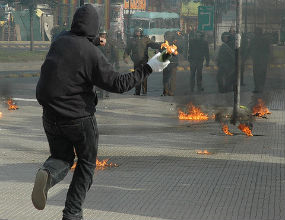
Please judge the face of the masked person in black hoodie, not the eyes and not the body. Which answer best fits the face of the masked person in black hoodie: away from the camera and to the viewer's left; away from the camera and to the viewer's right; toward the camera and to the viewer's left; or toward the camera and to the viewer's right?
away from the camera and to the viewer's right

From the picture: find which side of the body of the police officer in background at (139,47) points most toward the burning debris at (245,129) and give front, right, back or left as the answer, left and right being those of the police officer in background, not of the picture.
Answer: front

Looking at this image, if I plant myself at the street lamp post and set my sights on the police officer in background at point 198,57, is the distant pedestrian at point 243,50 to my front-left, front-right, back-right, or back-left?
front-right

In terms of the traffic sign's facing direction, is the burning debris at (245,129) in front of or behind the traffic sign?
in front

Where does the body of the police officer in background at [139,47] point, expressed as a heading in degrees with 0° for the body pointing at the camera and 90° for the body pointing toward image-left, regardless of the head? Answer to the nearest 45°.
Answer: approximately 0°

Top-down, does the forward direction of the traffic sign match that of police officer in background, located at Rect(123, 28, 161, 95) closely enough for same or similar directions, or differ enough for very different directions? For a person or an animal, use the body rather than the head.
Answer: same or similar directions

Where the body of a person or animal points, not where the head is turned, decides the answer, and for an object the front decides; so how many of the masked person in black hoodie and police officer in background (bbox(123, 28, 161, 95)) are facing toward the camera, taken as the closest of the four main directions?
1

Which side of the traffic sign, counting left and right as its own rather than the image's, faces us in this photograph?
front

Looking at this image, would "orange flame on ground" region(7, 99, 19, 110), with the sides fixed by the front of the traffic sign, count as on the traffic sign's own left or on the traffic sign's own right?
on the traffic sign's own right

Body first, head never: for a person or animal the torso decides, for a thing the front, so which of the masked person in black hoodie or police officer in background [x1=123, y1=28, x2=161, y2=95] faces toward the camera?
the police officer in background

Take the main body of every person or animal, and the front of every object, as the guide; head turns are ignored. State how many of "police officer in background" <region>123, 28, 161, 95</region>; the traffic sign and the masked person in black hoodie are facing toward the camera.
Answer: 2

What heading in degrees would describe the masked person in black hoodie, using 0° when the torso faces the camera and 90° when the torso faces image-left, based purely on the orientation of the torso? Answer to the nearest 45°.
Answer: approximately 225°

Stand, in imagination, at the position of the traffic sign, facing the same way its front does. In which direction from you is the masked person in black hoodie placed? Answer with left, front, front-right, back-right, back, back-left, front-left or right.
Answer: front
